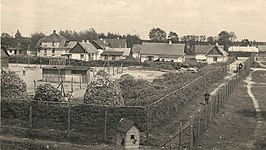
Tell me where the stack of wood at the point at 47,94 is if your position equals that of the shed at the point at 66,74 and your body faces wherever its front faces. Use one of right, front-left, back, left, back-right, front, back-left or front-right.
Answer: front

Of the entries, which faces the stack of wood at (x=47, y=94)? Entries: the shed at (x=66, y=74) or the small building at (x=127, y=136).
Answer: the shed

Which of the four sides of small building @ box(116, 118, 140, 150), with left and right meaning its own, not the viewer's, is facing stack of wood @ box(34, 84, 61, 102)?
back

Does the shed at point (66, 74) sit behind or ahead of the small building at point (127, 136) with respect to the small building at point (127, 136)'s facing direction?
behind

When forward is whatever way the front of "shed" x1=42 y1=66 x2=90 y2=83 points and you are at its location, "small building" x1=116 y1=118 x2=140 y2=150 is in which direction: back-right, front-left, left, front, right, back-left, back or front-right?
front

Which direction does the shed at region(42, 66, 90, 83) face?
toward the camera

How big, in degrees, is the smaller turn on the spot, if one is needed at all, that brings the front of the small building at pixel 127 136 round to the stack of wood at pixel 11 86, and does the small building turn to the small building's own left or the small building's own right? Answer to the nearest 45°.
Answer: approximately 180°

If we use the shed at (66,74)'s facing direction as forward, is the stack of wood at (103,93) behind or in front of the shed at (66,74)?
in front

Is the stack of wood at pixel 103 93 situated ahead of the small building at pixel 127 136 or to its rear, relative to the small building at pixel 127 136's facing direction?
to the rear

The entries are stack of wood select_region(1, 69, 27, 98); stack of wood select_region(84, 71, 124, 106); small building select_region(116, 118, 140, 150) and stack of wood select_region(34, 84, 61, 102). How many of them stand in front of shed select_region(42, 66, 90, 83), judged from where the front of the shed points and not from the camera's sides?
4

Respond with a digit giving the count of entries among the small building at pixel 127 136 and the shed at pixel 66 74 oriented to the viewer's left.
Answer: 0

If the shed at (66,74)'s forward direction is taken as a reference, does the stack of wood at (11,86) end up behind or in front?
in front
